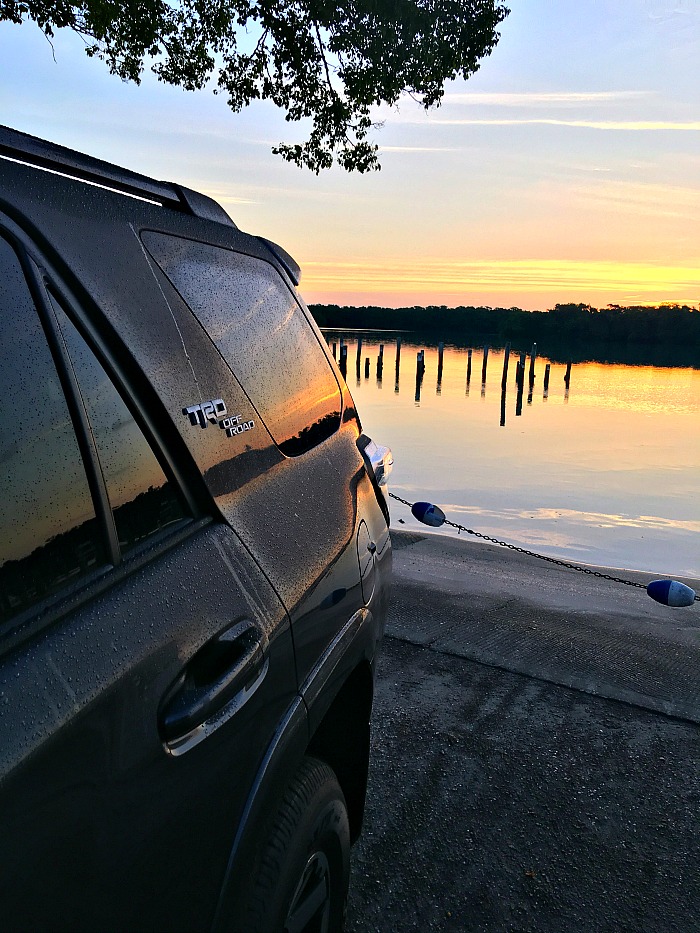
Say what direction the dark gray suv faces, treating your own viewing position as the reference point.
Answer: facing the viewer and to the left of the viewer
